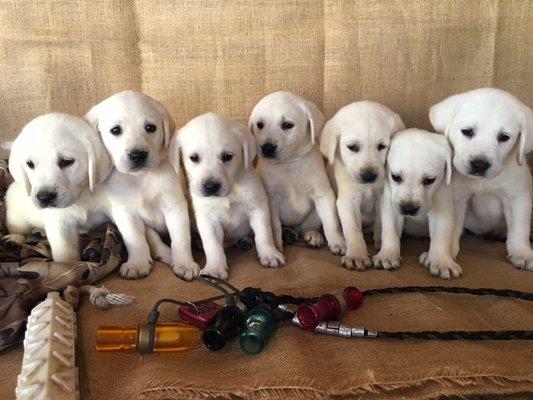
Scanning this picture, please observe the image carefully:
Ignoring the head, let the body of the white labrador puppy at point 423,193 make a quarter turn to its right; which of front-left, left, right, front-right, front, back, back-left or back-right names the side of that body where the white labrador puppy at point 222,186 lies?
front

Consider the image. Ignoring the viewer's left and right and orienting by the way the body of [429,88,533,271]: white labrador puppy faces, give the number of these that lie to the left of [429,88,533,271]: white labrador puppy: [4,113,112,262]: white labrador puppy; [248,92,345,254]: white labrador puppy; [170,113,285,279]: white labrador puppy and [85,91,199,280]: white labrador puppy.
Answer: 0

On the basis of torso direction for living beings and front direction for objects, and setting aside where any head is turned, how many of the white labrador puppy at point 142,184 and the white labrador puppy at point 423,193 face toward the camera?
2

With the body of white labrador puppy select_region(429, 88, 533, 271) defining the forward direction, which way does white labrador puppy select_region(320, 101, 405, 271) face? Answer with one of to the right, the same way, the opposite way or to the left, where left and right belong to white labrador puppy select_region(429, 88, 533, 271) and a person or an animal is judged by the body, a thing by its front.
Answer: the same way

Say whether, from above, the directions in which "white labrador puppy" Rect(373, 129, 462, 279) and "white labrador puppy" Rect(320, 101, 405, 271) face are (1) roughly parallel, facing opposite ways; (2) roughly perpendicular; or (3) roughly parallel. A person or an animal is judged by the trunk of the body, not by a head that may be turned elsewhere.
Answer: roughly parallel

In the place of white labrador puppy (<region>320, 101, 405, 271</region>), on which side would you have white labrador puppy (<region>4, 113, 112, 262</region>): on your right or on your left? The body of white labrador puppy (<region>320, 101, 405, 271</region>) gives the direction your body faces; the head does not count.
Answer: on your right

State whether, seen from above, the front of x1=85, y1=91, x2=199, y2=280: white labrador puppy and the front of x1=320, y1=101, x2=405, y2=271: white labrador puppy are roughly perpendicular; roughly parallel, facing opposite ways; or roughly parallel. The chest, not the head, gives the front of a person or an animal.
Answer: roughly parallel

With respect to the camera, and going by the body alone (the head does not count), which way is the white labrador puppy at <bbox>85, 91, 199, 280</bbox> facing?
toward the camera

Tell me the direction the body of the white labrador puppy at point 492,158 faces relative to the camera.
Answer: toward the camera

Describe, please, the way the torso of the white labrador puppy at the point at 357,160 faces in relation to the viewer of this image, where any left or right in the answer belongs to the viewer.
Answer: facing the viewer

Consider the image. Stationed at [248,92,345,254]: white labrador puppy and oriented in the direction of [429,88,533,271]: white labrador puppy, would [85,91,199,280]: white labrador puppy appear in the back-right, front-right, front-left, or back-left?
back-right
